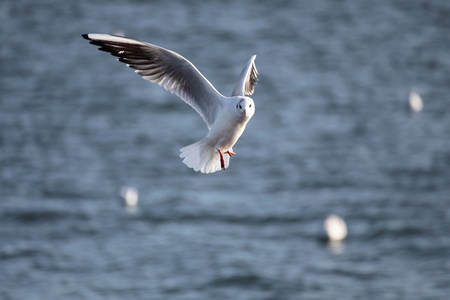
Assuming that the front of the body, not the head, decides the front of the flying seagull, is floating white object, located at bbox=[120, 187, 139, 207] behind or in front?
behind

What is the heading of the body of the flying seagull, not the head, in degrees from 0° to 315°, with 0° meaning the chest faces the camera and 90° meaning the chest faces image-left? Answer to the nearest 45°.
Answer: approximately 315°

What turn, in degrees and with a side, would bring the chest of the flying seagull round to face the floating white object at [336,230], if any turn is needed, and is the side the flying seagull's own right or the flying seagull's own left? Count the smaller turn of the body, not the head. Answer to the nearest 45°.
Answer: approximately 135° to the flying seagull's own left

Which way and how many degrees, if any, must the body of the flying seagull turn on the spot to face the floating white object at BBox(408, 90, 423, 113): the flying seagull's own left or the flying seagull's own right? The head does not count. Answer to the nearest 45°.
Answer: approximately 90° to the flying seagull's own left
